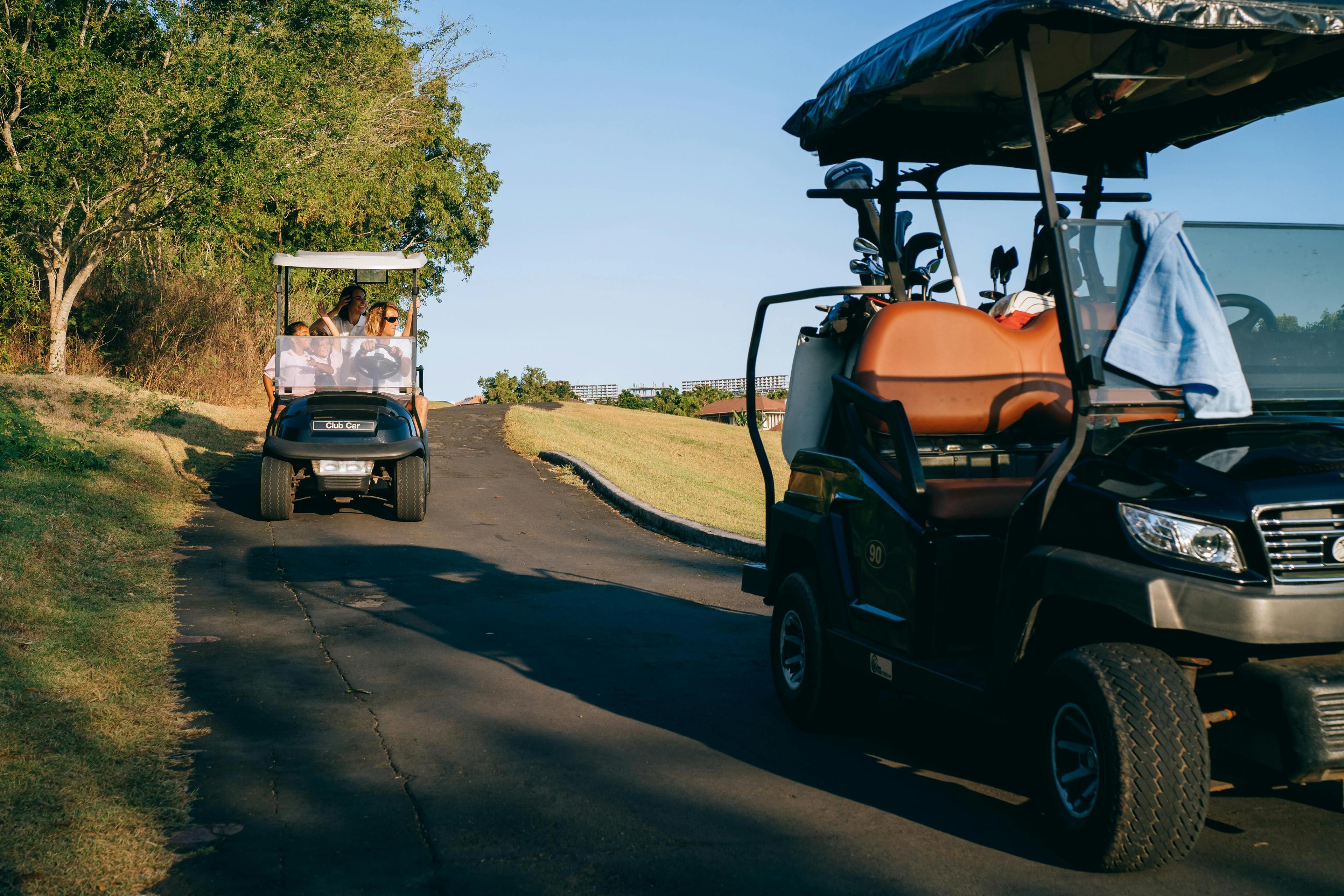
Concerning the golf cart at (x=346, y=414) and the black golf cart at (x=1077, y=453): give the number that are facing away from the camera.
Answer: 0

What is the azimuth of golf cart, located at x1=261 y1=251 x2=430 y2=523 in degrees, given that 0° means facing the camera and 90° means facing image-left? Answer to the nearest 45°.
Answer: approximately 0°

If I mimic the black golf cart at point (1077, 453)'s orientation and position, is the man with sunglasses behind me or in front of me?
behind

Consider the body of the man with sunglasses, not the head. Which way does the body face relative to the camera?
toward the camera

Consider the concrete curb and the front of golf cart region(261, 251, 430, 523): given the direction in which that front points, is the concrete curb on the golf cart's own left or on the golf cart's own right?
on the golf cart's own left

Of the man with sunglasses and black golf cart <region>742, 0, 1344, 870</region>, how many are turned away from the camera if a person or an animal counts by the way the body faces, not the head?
0

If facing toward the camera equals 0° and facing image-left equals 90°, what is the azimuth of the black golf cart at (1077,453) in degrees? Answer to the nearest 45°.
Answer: approximately 315°

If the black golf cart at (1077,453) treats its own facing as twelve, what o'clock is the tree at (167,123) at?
The tree is roughly at 6 o'clock from the black golf cart.

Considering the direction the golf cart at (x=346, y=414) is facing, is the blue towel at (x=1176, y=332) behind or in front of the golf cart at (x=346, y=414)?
in front

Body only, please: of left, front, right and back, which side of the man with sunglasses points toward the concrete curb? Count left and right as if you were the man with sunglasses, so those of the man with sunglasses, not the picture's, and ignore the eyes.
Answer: left
